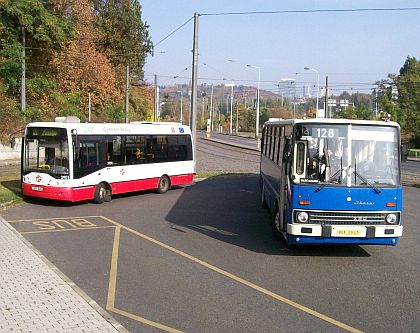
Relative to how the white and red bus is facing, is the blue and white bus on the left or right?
on its left

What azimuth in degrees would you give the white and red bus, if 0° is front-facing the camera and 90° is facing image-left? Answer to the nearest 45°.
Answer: approximately 45°

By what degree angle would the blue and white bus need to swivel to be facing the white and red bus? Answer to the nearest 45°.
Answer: approximately 135° to its right

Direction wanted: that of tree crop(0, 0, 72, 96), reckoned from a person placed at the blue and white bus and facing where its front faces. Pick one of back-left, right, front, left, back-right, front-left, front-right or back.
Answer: back-right

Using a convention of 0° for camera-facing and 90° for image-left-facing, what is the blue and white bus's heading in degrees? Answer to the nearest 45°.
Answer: approximately 0°

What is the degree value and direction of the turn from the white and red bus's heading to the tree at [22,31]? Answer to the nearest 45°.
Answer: approximately 135° to its right
